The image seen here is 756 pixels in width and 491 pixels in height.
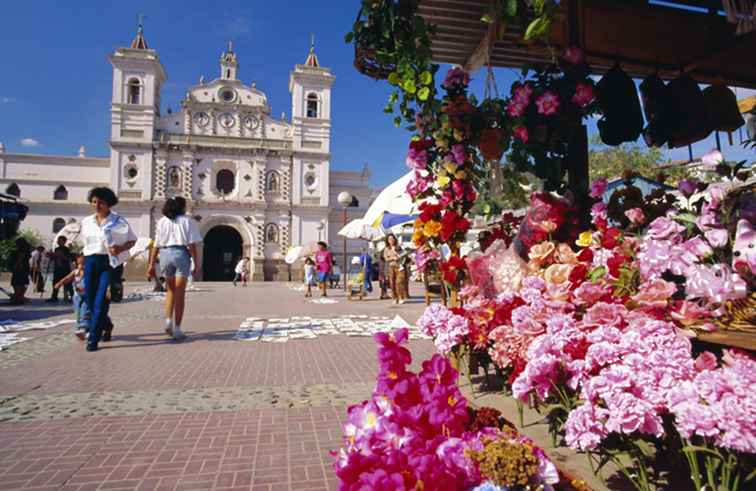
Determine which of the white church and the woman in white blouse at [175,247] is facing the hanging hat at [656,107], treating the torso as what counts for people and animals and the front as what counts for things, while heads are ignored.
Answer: the white church

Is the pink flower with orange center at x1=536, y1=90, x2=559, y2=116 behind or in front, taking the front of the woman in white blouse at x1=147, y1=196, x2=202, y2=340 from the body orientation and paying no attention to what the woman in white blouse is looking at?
behind

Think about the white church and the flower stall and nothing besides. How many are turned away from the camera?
0

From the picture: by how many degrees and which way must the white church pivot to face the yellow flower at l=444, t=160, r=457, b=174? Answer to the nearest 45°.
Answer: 0° — it already faces it

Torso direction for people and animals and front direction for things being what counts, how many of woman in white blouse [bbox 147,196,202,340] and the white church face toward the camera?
1

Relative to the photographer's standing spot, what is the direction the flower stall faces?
facing the viewer and to the left of the viewer

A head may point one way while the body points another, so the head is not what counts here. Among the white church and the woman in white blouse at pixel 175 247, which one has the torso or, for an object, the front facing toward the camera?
the white church

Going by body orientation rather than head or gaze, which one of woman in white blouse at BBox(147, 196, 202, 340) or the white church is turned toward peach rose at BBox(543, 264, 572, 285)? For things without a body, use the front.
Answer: the white church

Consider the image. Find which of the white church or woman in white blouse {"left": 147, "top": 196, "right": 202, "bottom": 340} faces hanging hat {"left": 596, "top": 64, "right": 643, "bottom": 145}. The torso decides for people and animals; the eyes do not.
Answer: the white church

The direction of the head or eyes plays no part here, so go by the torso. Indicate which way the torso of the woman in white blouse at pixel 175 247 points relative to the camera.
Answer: away from the camera

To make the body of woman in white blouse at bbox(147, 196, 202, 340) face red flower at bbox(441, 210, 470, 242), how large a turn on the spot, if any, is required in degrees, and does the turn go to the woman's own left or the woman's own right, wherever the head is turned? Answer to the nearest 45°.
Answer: approximately 135° to the woman's own right

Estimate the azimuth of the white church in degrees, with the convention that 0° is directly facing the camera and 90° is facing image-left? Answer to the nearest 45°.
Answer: approximately 0°

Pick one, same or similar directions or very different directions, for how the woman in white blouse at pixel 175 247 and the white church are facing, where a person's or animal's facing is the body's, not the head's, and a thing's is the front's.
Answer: very different directions

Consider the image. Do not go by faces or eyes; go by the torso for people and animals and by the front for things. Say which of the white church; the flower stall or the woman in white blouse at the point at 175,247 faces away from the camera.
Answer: the woman in white blouse

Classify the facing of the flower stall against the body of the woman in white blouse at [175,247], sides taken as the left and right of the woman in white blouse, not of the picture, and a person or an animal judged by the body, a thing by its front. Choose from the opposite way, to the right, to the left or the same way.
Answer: to the left

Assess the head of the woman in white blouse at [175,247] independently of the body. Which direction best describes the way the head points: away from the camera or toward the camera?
away from the camera
